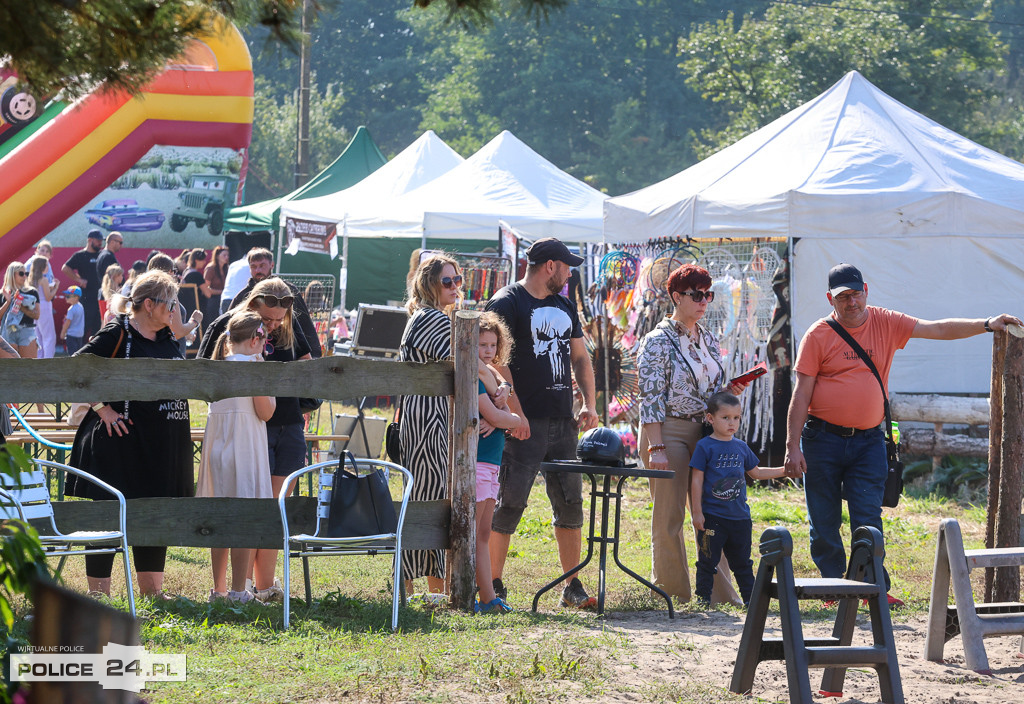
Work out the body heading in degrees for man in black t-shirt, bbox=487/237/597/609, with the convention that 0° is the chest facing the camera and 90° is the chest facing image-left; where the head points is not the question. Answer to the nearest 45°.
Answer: approximately 315°

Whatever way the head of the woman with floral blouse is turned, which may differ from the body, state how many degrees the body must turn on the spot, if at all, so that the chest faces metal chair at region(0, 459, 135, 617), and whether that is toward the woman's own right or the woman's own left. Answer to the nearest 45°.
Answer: approximately 90° to the woman's own right

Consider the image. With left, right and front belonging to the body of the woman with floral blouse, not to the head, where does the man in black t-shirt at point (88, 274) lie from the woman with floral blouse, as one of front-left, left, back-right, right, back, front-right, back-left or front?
back

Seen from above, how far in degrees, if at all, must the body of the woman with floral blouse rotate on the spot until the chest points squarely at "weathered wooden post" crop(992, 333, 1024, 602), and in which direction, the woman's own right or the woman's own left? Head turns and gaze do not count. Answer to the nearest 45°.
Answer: approximately 45° to the woman's own left

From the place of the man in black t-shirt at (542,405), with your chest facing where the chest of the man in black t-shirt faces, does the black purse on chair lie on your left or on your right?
on your right

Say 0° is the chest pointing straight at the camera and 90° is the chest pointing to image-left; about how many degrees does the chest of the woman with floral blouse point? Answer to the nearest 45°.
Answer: approximately 315°

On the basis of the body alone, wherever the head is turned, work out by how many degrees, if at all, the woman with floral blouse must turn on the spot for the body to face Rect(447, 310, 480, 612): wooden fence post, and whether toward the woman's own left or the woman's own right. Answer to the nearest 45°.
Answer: approximately 90° to the woman's own right
